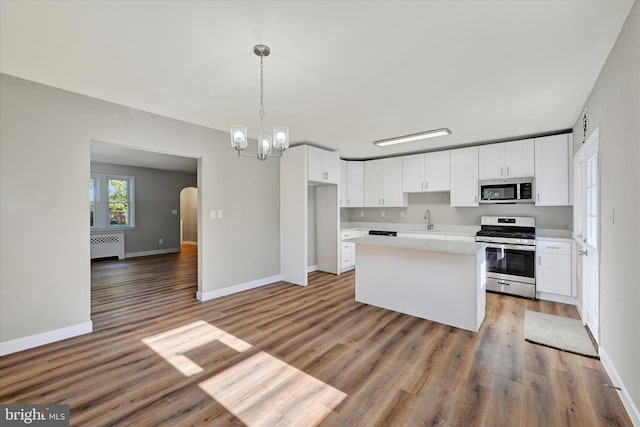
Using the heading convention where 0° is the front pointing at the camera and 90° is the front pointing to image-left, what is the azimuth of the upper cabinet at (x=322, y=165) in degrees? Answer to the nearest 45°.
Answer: approximately 315°

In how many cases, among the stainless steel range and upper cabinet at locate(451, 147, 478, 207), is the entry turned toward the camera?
2

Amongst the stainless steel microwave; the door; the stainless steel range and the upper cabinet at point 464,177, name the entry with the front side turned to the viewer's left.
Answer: the door

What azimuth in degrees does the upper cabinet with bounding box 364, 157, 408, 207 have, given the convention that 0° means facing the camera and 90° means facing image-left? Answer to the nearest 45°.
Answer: approximately 45°

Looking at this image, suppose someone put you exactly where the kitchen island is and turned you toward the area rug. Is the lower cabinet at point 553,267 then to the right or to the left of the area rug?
left

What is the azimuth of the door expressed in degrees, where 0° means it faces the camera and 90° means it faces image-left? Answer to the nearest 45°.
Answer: approximately 90°

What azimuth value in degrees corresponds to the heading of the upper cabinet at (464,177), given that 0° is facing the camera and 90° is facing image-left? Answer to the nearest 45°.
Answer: approximately 0°

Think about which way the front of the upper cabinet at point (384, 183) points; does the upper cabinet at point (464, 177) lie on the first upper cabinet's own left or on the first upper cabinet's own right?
on the first upper cabinet's own left

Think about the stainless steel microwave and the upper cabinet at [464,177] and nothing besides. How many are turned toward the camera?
2

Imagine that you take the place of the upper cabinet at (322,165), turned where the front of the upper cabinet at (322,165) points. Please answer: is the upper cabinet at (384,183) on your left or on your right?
on your left

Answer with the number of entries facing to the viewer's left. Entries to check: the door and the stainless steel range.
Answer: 1

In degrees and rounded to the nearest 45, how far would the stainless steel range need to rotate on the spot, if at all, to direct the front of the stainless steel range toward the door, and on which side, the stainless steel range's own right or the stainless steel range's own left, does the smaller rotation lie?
approximately 45° to the stainless steel range's own left

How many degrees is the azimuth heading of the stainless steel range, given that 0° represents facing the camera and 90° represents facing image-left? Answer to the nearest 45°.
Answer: approximately 0°
